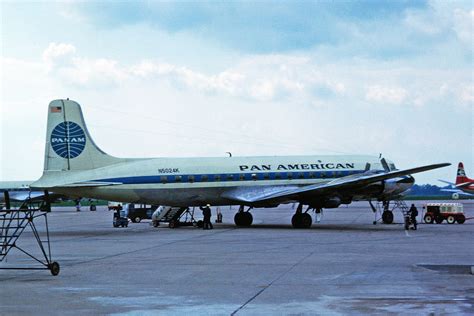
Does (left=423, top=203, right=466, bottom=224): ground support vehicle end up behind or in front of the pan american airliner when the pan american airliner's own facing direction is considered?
in front

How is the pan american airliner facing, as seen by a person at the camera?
facing away from the viewer and to the right of the viewer
